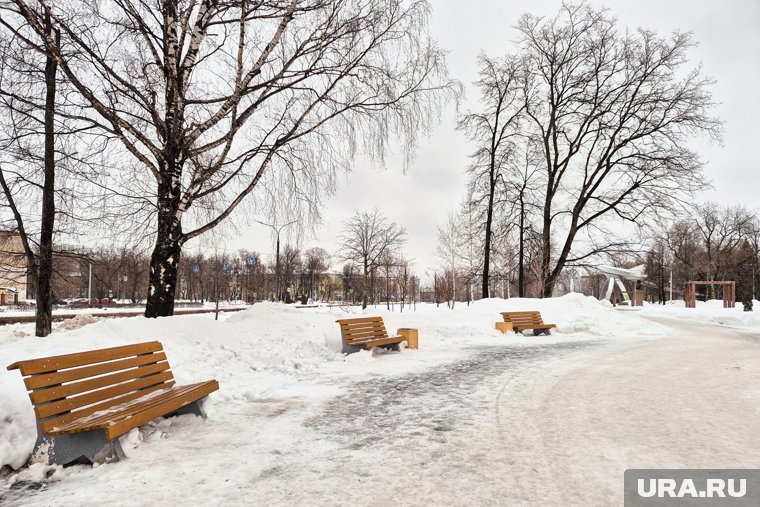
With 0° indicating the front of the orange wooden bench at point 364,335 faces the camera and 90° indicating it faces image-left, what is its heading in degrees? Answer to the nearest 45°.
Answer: approximately 315°

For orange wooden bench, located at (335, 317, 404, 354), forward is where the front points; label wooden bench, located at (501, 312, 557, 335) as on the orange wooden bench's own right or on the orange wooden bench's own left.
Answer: on the orange wooden bench's own left

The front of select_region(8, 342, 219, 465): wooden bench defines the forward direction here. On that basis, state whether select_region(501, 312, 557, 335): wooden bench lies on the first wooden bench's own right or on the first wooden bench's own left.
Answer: on the first wooden bench's own left

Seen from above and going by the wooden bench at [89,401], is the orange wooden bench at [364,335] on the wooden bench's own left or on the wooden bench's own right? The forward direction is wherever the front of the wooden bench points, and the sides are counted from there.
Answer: on the wooden bench's own left

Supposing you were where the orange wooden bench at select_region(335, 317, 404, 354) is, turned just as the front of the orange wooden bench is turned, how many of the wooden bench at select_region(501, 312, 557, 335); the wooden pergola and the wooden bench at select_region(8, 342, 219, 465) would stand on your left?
2

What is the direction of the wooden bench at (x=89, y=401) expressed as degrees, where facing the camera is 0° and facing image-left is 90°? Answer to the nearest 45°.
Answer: approximately 315°
